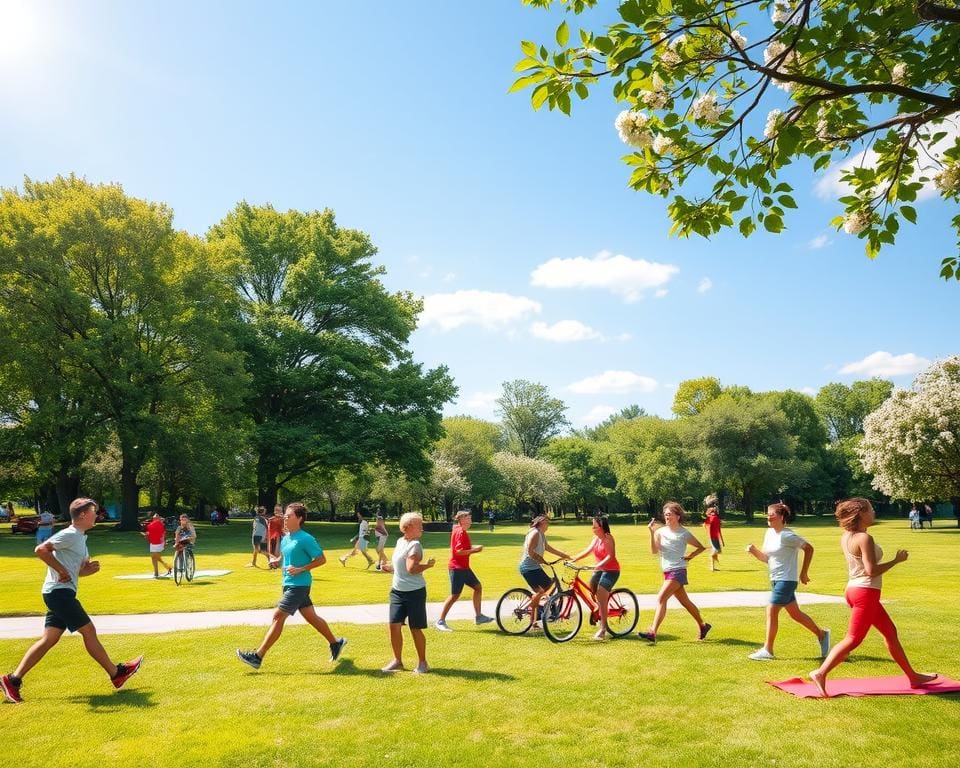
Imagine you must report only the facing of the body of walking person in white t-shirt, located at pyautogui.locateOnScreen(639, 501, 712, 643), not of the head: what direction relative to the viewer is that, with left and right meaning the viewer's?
facing the viewer and to the left of the viewer

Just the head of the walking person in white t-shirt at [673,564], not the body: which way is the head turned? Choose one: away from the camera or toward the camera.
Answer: toward the camera

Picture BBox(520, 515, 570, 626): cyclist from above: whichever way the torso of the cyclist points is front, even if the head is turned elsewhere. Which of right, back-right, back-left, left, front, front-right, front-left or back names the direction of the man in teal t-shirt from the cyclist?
back-right

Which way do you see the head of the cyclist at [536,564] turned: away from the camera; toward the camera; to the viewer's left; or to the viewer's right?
to the viewer's right

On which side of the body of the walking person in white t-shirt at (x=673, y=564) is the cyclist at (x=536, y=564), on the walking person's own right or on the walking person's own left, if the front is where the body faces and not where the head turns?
on the walking person's own right

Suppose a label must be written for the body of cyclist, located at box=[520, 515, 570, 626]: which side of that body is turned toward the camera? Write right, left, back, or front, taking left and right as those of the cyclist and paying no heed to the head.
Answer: right

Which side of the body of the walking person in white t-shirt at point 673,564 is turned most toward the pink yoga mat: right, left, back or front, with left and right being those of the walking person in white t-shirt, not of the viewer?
left

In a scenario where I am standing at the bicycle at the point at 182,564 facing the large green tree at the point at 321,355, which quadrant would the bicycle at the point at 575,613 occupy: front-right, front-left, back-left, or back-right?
back-right

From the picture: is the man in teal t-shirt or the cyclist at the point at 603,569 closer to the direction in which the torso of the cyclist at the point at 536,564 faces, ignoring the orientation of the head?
the cyclist

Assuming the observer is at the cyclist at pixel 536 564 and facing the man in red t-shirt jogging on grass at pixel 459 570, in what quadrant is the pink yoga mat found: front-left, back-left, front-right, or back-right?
back-left
